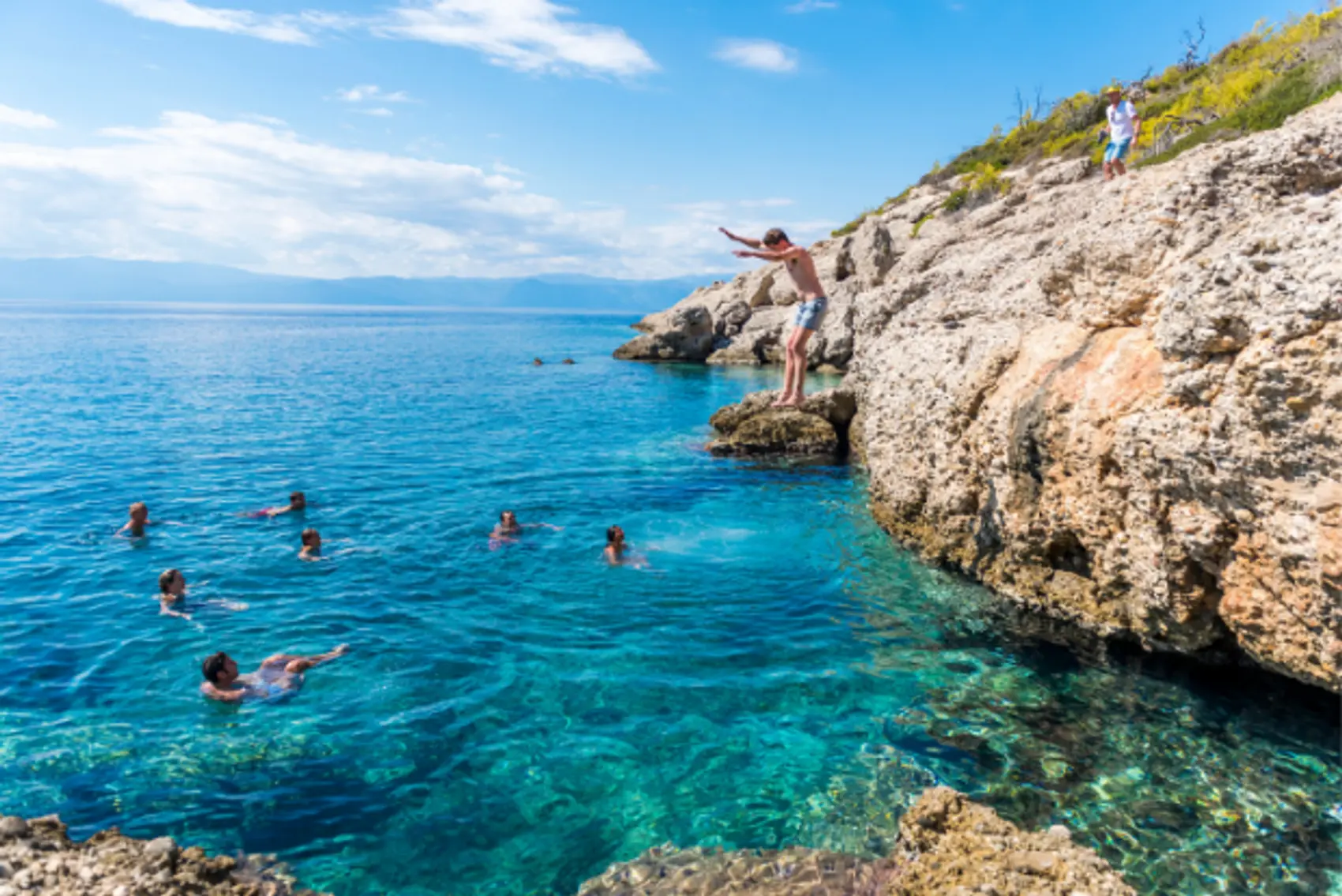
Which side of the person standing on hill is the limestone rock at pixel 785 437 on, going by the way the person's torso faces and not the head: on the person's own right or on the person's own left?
on the person's own right

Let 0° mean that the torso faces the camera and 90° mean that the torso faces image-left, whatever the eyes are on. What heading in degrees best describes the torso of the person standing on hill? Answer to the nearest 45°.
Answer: approximately 45°

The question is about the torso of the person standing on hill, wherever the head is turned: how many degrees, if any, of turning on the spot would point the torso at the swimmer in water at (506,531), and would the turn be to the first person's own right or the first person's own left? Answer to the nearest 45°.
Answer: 0° — they already face them

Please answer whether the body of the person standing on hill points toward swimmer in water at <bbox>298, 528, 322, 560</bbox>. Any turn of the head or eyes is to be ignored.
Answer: yes

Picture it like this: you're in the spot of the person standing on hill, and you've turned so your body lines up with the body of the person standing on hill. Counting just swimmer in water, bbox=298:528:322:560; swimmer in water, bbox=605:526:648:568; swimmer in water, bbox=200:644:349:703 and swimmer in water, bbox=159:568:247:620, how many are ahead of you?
4

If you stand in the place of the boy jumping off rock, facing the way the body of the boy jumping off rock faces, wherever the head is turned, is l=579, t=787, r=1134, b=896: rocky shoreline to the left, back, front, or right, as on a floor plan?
left

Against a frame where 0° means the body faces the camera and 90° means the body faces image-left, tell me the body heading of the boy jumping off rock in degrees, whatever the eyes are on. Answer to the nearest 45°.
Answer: approximately 90°

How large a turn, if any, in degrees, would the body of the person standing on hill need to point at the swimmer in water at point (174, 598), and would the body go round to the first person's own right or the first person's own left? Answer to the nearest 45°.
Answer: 0° — they already face them

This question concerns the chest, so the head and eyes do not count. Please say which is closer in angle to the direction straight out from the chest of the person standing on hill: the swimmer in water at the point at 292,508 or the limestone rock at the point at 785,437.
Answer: the swimmer in water
